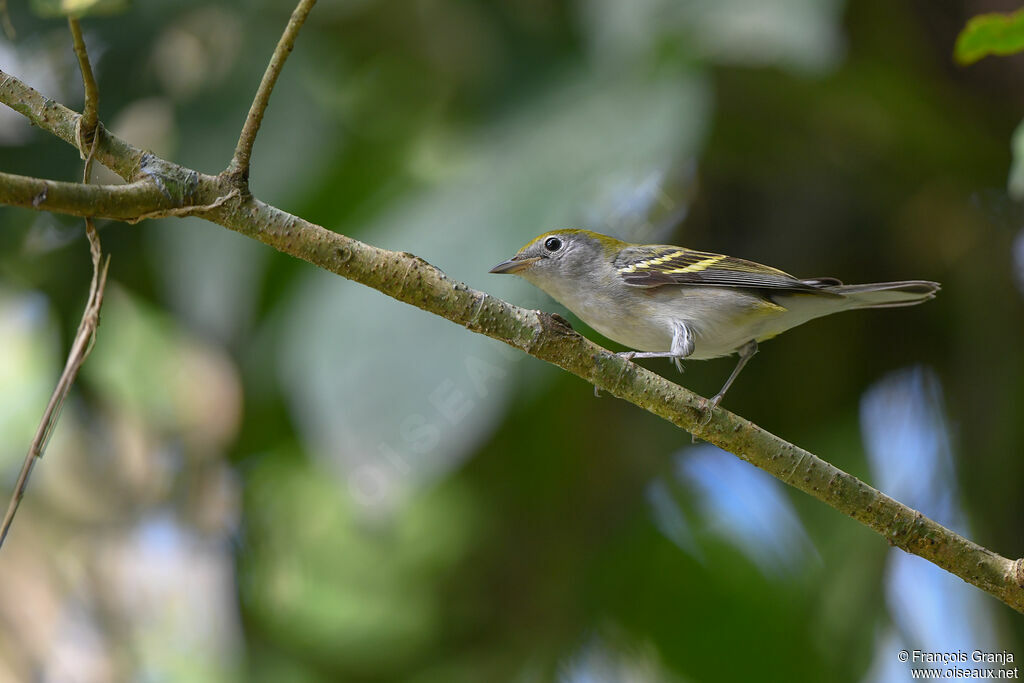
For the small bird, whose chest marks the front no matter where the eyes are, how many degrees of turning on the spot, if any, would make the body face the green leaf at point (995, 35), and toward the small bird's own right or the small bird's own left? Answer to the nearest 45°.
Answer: approximately 135° to the small bird's own left

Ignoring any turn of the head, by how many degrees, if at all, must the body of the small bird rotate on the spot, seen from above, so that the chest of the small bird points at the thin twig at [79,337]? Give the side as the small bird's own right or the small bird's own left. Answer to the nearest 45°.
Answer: approximately 45° to the small bird's own left

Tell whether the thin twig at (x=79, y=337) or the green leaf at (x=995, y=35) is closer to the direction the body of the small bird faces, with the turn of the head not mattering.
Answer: the thin twig

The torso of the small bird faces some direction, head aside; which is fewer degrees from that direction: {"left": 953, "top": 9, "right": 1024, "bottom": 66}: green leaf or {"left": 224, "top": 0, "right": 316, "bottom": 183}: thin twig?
the thin twig

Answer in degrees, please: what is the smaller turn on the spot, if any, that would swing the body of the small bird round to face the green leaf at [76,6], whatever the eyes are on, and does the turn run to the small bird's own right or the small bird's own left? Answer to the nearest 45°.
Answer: approximately 45° to the small bird's own left

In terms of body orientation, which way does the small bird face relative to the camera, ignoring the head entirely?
to the viewer's left

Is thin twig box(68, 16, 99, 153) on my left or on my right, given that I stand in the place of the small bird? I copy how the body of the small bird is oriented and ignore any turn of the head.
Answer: on my left

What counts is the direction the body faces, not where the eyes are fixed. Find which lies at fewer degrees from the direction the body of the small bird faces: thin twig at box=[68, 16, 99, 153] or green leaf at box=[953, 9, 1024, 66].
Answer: the thin twig
